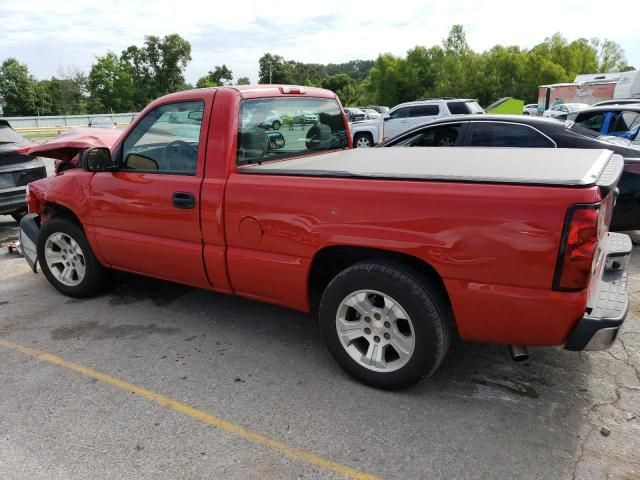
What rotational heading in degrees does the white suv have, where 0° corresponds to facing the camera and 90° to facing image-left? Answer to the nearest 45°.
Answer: approximately 90°

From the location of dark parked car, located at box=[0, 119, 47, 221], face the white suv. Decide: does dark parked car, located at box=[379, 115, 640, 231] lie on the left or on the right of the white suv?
right

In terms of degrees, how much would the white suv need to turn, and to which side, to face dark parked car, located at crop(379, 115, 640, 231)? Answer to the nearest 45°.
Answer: approximately 90° to its left

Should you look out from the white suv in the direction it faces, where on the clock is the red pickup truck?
The red pickup truck is roughly at 9 o'clock from the white suv.

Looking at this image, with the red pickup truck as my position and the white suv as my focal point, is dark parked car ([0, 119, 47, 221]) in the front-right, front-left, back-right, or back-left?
front-left

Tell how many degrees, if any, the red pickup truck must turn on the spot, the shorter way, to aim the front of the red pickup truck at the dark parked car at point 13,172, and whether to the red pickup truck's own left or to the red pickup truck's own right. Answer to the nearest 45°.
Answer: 0° — it already faces it

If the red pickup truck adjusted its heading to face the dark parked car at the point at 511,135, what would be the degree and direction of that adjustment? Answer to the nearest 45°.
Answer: approximately 90° to its right

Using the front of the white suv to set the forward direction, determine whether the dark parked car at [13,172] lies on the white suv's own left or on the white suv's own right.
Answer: on the white suv's own left

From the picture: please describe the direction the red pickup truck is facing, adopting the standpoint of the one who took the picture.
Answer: facing away from the viewer and to the left of the viewer

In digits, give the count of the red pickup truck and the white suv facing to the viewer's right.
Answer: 0

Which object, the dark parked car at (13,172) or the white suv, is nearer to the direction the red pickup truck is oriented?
the dark parked car

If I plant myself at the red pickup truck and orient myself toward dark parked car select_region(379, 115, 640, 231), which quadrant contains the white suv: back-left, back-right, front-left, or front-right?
front-left
